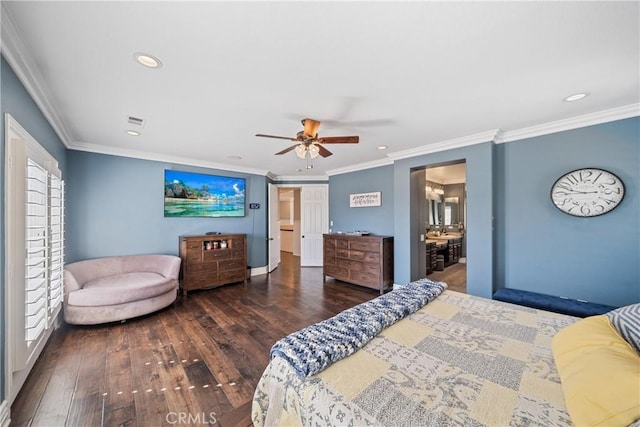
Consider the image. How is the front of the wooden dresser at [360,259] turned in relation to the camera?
facing the viewer and to the left of the viewer

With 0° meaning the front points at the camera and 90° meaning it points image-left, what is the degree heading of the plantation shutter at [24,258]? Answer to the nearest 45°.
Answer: approximately 270°

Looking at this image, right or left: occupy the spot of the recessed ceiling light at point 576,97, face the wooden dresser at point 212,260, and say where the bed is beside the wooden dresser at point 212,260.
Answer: left

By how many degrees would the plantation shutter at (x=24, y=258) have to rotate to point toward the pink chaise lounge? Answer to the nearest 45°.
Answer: approximately 45° to its left

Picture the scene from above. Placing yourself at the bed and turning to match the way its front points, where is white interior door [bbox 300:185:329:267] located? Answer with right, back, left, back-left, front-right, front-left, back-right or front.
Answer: front

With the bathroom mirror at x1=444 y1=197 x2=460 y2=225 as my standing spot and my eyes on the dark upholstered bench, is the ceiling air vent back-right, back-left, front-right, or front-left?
front-right

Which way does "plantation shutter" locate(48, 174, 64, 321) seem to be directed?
to the viewer's right

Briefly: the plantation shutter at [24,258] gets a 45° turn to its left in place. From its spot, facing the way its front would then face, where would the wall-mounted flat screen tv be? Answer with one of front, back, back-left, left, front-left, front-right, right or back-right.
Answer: front

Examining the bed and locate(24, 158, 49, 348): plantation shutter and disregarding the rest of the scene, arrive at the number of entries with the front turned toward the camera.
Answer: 0

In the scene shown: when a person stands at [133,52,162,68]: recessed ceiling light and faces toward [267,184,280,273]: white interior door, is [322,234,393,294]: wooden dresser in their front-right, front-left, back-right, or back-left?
front-right

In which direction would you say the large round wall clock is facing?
toward the camera

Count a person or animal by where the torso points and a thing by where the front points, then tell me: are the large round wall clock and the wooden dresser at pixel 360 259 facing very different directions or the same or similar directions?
same or similar directions

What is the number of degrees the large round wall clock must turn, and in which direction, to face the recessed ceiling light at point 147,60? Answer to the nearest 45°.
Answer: approximately 45° to its right

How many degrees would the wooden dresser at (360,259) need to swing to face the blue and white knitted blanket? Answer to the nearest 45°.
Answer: approximately 45° to its left

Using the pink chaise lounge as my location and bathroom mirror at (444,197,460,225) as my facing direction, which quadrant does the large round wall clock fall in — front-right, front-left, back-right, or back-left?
front-right

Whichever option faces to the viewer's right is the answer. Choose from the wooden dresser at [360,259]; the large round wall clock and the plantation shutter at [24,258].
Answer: the plantation shutter

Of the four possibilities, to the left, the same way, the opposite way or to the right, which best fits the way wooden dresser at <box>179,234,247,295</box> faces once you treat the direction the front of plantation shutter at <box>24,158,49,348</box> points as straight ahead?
to the right

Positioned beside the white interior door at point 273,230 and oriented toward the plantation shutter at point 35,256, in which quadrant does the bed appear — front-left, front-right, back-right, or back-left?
front-left
